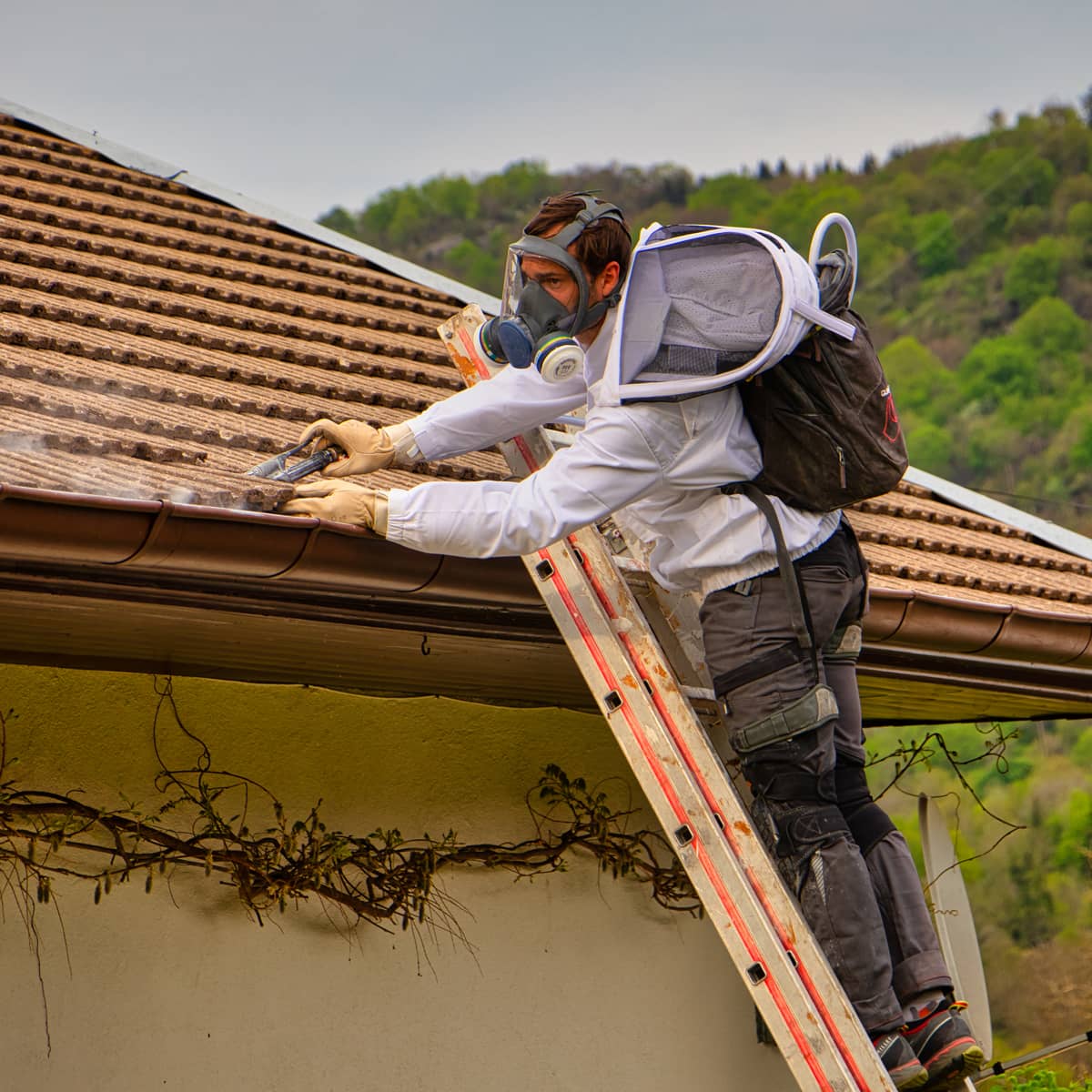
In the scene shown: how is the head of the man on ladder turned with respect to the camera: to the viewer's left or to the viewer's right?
to the viewer's left

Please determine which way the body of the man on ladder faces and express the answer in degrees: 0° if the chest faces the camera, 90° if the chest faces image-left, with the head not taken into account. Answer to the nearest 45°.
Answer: approximately 90°
